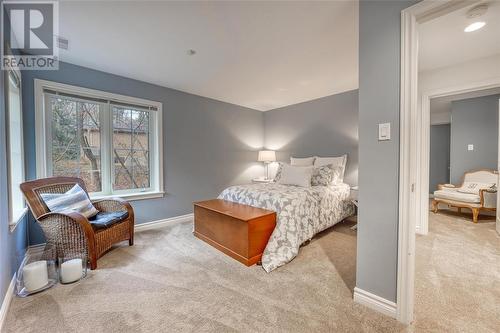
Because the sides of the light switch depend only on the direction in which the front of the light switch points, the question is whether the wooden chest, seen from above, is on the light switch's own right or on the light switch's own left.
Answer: on the light switch's own right

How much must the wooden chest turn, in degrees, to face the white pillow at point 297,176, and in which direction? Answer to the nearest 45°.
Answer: approximately 180°

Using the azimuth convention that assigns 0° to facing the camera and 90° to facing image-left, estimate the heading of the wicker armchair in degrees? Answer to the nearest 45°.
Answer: approximately 315°

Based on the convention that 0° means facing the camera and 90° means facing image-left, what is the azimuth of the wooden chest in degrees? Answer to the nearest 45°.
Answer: approximately 45°
